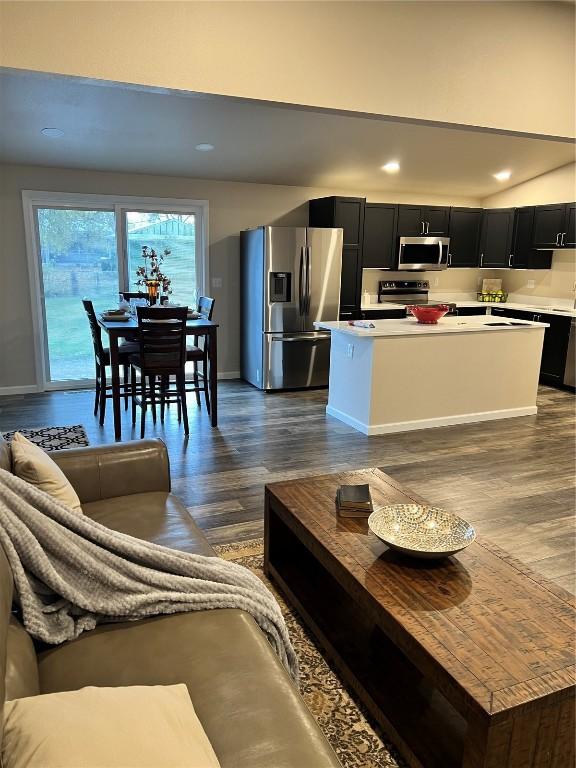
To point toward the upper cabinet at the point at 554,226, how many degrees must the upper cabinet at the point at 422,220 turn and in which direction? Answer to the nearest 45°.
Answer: approximately 45° to its left

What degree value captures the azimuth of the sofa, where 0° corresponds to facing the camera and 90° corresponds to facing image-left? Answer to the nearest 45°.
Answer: approximately 270°

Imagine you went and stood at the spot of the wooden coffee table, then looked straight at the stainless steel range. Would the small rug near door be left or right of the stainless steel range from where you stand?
left

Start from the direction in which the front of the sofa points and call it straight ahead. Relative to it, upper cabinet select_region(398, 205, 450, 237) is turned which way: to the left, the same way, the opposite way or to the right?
to the right

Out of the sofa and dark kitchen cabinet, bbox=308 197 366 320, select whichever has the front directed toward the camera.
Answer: the dark kitchen cabinet

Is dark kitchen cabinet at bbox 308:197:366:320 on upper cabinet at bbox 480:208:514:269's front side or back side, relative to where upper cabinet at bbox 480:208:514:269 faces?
on the front side

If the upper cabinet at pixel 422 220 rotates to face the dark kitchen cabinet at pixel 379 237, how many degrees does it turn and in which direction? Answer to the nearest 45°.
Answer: approximately 90° to its right

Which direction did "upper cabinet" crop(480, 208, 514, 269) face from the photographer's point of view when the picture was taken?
facing the viewer

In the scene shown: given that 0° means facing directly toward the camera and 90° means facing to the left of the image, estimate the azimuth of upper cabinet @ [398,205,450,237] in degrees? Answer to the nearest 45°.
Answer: approximately 315°

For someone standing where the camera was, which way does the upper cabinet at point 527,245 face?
facing the viewer and to the left of the viewer

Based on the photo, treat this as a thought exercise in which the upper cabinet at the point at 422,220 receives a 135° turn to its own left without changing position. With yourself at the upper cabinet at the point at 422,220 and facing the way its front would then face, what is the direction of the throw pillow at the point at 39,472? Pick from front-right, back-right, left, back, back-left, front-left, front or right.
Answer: back

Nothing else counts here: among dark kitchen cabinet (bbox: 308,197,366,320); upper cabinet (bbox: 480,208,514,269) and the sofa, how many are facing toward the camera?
2

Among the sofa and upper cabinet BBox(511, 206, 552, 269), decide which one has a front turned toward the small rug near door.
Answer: the upper cabinet

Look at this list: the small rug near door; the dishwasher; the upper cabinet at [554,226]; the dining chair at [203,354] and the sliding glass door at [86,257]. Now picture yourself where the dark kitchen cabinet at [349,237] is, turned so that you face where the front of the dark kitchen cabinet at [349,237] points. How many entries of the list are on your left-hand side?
2

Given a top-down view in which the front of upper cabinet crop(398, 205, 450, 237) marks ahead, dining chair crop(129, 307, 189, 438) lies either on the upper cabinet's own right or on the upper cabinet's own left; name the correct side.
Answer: on the upper cabinet's own right

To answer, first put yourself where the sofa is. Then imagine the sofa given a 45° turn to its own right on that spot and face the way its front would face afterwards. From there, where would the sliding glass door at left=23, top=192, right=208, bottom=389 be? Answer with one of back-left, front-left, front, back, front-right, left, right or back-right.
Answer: back-left

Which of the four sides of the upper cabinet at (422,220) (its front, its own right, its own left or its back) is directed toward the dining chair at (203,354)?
right

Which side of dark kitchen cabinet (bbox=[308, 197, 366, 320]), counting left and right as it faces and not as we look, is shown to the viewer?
front

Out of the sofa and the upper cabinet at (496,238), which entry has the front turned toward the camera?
the upper cabinet
